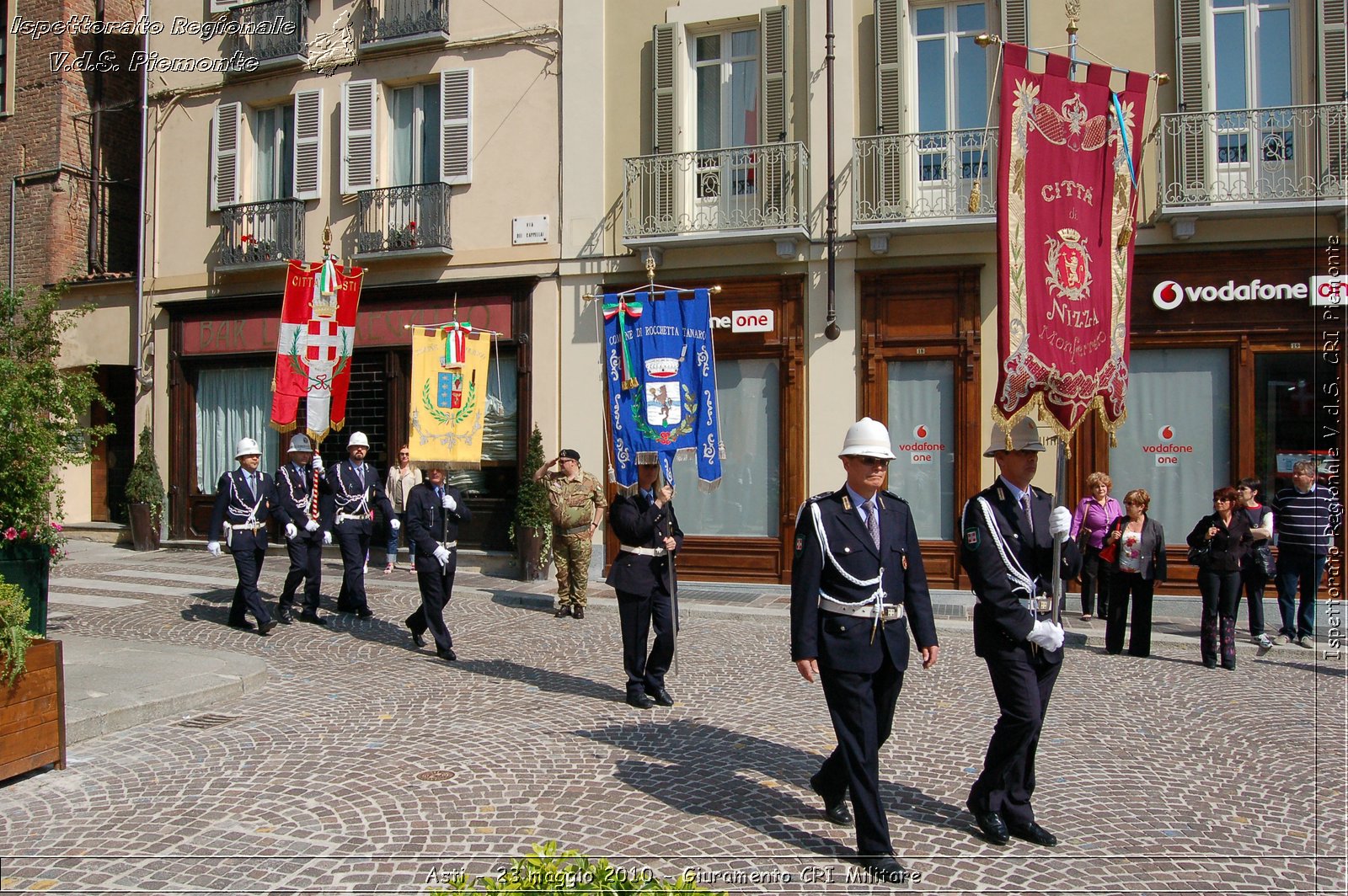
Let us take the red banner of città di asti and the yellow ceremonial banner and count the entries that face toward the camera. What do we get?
2

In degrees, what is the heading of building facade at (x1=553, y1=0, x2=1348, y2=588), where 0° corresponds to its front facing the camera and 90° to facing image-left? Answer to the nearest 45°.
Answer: approximately 0°

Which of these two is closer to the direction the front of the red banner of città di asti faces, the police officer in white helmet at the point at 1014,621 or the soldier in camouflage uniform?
the police officer in white helmet

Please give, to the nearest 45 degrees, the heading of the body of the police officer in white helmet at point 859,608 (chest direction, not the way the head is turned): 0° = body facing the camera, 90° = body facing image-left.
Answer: approximately 315°

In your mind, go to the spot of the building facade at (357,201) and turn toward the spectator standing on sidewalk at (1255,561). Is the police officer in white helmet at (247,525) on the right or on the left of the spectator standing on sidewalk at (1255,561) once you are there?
right

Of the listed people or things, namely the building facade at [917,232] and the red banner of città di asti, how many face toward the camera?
2

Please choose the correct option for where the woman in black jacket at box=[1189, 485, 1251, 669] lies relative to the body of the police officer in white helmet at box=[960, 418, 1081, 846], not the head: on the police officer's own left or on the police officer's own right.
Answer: on the police officer's own left

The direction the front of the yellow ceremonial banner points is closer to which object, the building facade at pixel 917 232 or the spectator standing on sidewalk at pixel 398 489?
the building facade
